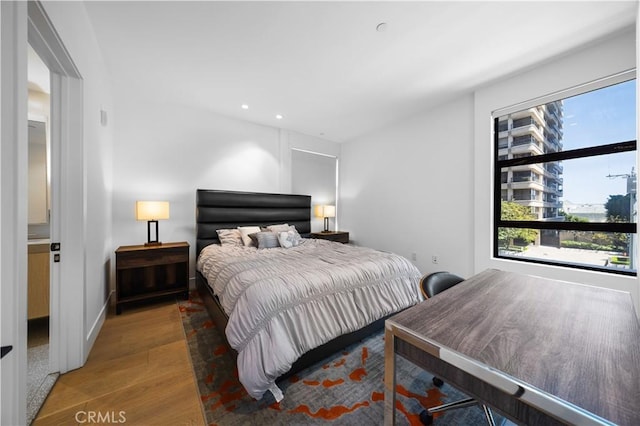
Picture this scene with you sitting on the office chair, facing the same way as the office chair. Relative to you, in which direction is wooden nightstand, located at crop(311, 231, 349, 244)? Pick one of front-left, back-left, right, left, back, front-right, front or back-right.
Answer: back

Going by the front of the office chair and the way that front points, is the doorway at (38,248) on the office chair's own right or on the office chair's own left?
on the office chair's own right

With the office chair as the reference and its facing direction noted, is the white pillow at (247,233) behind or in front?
behind

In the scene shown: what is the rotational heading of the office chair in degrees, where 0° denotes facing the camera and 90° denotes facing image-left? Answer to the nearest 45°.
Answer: approximately 315°

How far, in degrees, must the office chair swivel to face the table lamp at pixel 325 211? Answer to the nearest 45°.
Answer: approximately 180°

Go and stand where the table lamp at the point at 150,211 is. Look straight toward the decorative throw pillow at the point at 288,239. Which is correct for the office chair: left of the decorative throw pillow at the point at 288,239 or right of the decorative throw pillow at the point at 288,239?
right

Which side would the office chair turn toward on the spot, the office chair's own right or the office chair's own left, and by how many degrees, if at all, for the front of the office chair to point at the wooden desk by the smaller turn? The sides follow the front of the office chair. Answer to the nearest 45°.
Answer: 0° — it already faces it

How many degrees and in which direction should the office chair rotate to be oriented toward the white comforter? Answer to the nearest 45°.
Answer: approximately 135° to its right

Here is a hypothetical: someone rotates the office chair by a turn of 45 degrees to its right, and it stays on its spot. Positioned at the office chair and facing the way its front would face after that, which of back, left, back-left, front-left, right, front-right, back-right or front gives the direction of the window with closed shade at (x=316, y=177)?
back-right

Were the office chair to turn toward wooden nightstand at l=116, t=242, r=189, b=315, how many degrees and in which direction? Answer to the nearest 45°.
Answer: approximately 135° to its right

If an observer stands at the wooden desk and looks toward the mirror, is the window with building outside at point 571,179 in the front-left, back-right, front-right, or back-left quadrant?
back-right

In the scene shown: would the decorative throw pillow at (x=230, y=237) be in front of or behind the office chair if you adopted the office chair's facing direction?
behind
